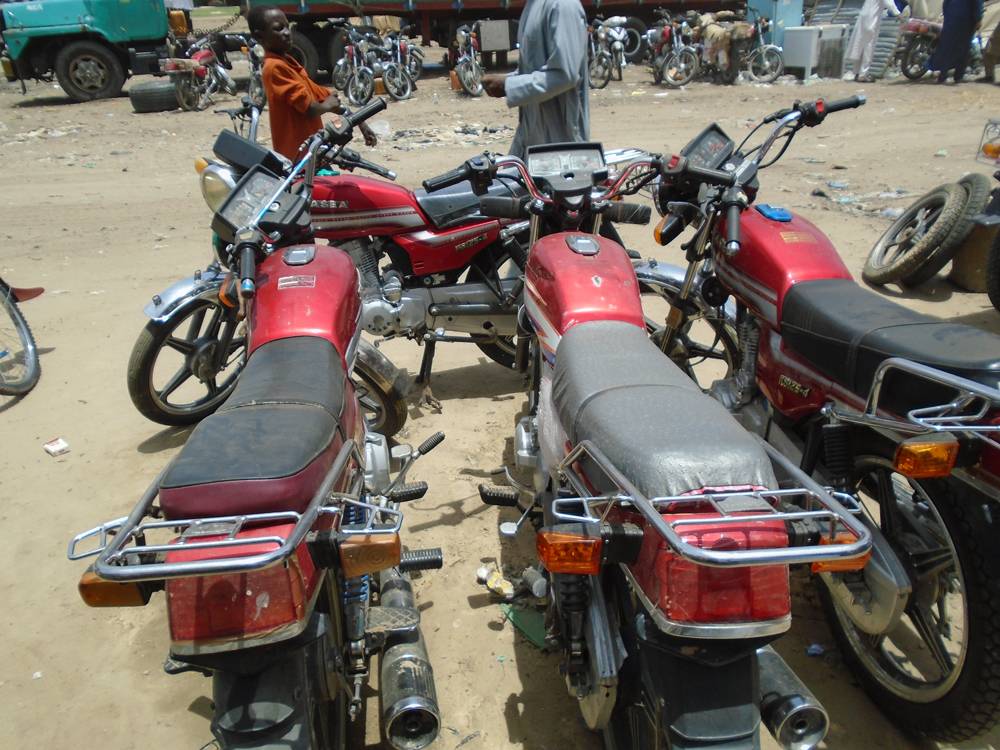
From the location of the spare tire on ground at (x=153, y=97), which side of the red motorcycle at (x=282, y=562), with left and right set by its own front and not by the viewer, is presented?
front

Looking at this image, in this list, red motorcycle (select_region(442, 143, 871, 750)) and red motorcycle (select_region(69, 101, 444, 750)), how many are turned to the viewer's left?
0

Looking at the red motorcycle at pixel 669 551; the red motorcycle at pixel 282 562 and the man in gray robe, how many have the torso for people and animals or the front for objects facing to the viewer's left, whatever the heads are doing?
1

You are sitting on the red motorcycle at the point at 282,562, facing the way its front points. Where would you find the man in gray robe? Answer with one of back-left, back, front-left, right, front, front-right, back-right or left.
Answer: front-right

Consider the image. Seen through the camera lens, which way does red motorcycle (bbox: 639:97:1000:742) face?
facing away from the viewer and to the left of the viewer

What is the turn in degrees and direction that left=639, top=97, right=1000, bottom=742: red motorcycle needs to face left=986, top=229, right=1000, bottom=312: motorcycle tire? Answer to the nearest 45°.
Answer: approximately 45° to its right

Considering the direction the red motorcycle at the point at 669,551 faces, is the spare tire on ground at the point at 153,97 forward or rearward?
forward

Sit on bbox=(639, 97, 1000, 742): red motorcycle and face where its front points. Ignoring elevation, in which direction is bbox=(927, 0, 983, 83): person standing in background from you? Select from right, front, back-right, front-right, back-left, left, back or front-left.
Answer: front-right

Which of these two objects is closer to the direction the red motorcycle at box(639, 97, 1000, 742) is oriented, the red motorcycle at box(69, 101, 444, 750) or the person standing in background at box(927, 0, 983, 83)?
the person standing in background

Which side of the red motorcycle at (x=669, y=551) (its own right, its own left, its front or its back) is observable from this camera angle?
back

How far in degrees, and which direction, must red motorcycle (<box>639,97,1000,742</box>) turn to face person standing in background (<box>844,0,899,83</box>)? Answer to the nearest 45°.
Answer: approximately 45° to its right

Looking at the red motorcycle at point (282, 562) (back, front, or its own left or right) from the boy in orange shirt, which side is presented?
front

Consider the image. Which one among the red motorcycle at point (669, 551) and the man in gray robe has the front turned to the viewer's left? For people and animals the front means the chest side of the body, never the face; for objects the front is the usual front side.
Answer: the man in gray robe

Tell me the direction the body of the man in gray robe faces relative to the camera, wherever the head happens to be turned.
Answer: to the viewer's left

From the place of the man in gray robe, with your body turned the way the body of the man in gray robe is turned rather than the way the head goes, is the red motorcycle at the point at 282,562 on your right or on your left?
on your left

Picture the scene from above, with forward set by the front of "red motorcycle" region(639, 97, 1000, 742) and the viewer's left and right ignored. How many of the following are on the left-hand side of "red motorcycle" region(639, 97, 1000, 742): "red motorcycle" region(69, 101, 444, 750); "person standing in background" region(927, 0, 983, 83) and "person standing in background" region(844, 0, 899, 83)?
1

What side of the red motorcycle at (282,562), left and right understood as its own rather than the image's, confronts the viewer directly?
back

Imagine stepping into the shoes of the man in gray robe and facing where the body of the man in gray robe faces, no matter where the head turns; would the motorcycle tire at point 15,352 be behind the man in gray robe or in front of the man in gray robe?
in front

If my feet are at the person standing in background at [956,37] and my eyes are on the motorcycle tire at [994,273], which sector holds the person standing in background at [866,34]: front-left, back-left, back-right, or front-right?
front-right

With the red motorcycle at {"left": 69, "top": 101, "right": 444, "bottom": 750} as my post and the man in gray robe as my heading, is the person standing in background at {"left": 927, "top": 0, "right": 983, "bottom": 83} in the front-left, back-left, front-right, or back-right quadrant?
front-right

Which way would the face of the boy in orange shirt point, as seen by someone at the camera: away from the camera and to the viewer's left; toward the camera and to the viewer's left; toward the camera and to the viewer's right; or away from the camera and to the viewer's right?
toward the camera and to the viewer's right
